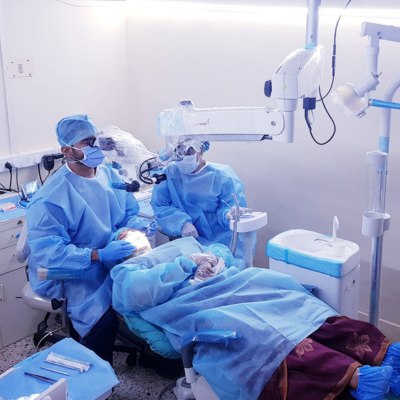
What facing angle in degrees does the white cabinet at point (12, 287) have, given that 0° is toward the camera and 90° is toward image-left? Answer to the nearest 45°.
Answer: approximately 315°

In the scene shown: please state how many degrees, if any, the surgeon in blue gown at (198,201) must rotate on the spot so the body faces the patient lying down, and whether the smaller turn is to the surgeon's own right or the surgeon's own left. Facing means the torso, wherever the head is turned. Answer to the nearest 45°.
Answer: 0° — they already face them

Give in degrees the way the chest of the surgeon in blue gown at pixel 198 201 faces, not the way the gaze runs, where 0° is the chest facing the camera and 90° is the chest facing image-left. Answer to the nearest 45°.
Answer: approximately 0°

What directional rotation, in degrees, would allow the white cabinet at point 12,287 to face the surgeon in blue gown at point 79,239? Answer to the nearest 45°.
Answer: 0° — it already faces them

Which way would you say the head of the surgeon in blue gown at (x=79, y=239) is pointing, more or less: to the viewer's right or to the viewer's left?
to the viewer's right

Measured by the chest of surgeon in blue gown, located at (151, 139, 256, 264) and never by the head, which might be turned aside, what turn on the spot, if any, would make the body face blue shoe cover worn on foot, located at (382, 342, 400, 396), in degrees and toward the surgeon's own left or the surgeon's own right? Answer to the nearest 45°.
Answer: approximately 45° to the surgeon's own left
